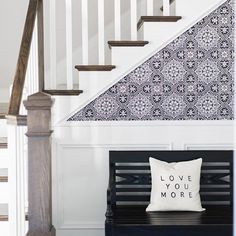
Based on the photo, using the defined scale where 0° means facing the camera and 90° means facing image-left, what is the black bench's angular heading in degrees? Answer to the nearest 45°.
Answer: approximately 0°

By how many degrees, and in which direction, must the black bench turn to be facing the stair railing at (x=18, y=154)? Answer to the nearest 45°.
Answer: approximately 45° to its right
